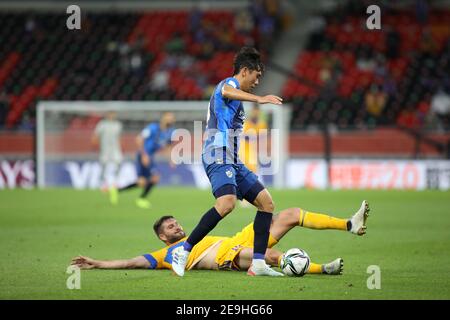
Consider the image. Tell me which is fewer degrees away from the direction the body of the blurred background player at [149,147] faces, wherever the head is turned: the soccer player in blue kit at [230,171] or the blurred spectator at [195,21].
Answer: the soccer player in blue kit

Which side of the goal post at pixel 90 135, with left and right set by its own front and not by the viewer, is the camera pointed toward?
front

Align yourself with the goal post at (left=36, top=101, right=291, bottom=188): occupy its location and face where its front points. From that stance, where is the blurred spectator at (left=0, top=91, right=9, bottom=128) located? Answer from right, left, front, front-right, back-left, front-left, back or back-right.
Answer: back-right

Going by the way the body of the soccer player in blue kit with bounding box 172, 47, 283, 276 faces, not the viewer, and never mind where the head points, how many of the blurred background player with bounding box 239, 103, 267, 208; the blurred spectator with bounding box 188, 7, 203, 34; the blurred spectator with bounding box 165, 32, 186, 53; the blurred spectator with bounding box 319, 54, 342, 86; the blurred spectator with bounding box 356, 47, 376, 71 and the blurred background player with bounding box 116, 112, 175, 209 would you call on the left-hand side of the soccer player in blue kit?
6

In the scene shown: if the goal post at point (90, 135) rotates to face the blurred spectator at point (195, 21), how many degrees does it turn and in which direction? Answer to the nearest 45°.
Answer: approximately 135° to its left

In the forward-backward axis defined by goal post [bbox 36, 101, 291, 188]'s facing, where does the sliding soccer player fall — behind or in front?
in front

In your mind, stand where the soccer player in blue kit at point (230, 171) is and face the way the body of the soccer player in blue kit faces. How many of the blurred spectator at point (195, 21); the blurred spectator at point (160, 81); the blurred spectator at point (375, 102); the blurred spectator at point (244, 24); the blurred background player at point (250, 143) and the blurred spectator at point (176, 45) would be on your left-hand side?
6

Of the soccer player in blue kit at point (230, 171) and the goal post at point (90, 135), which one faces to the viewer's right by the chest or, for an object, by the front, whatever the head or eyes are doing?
the soccer player in blue kit

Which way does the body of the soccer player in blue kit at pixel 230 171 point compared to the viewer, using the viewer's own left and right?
facing to the right of the viewer

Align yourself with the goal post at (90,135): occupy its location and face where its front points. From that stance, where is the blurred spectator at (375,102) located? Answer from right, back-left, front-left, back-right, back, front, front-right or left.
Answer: left

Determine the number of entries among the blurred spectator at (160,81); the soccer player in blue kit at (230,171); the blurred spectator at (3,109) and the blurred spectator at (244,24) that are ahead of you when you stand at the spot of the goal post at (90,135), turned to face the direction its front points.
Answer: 1

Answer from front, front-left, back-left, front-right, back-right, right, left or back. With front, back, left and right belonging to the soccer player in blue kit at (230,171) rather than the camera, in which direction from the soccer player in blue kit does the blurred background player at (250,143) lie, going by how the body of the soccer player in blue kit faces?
left
